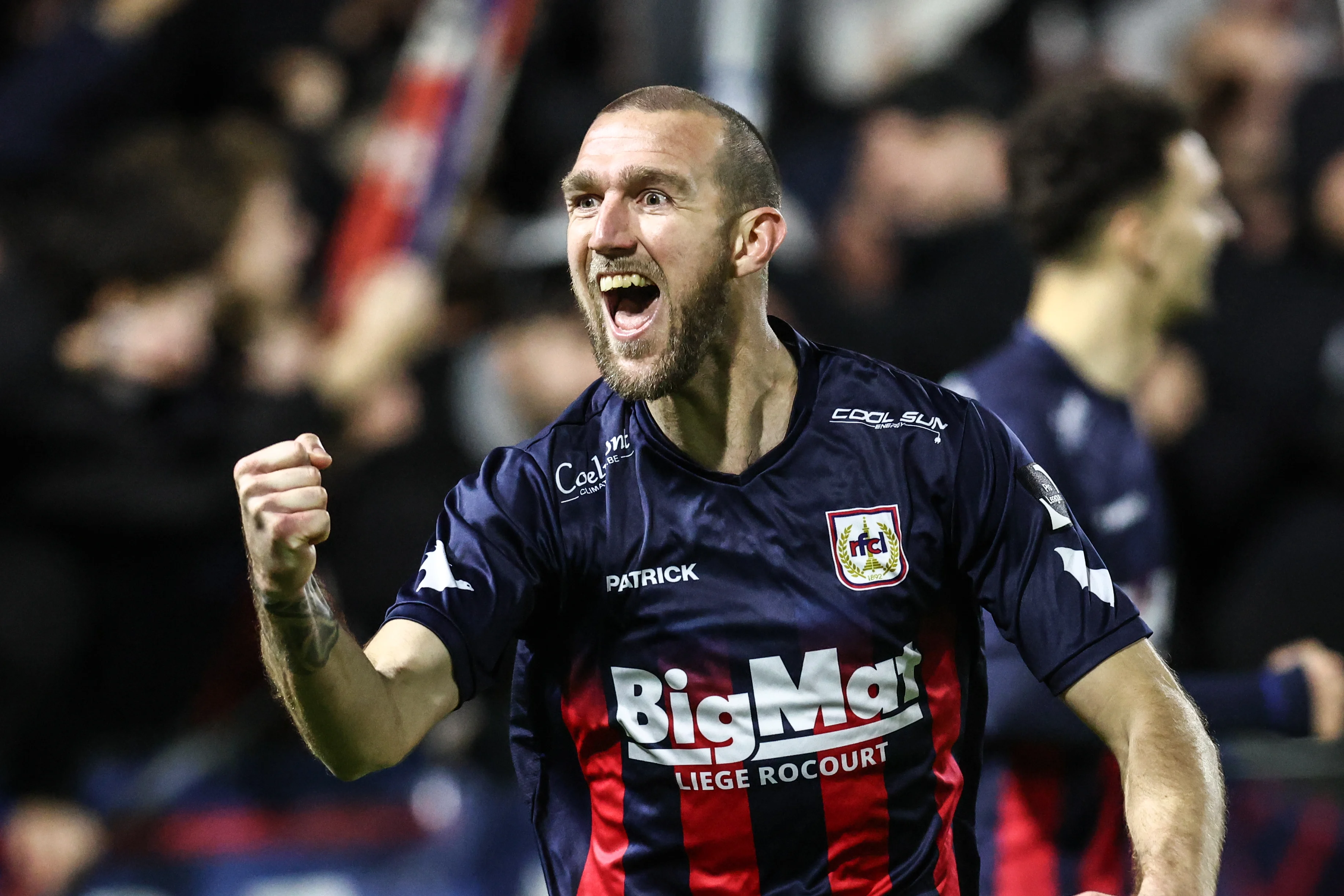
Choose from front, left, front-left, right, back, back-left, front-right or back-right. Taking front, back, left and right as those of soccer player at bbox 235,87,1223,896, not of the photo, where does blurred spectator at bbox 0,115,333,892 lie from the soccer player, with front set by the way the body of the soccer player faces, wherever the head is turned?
back-right

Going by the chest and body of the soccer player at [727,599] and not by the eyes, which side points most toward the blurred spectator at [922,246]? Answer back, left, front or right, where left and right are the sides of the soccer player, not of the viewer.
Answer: back

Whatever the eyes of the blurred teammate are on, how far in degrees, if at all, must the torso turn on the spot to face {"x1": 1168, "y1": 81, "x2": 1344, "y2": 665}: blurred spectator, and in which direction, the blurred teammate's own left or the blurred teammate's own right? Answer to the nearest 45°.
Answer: approximately 90° to the blurred teammate's own left

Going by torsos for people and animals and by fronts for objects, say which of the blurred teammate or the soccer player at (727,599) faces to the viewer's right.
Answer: the blurred teammate

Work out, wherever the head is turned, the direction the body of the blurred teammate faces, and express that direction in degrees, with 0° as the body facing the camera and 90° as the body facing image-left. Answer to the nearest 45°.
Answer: approximately 270°

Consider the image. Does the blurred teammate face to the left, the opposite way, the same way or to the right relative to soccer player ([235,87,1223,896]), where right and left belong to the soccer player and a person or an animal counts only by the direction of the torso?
to the left

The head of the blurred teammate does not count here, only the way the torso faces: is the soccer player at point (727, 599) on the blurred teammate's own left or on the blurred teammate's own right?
on the blurred teammate's own right

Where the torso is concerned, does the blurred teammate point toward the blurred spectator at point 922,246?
no

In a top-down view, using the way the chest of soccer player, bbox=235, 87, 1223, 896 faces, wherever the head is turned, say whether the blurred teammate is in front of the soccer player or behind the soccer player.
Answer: behind

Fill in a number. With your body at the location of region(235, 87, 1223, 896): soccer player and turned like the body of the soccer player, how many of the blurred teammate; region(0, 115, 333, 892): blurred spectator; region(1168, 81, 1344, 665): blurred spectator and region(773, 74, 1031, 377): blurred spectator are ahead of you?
0

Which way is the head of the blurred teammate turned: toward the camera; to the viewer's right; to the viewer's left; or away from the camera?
to the viewer's right

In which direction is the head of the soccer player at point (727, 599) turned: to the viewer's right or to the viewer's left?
to the viewer's left

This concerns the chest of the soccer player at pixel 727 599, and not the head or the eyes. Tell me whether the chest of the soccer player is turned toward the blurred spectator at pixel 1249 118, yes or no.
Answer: no

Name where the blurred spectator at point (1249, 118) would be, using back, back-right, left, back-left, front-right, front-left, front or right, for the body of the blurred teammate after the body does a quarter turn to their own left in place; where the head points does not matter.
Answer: front
